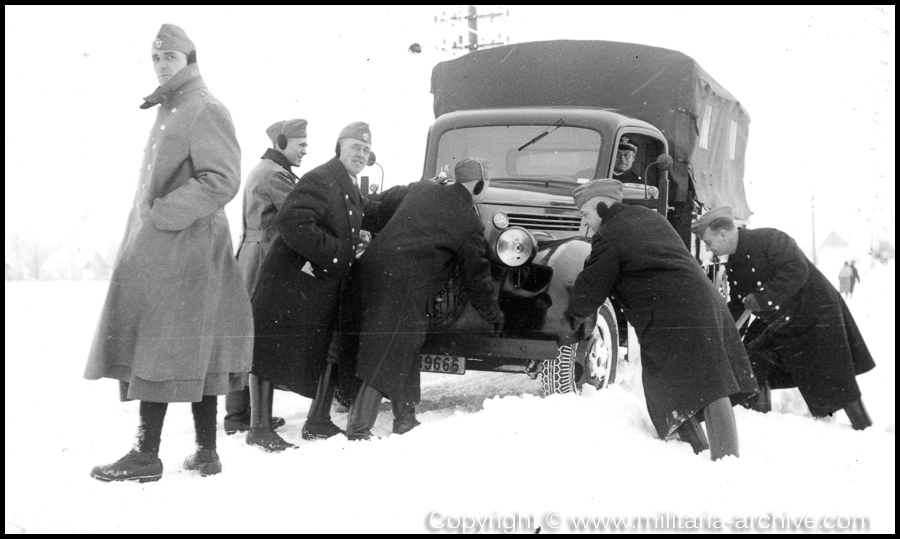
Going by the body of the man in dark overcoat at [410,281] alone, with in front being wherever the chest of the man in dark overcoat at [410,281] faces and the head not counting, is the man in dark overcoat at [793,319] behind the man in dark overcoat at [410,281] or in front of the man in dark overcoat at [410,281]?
in front

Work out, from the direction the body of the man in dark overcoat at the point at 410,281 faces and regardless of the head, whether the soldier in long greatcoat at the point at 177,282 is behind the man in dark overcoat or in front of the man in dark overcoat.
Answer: behind

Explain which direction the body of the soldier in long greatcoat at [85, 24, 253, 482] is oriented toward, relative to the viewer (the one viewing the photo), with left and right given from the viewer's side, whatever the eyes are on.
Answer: facing the viewer and to the left of the viewer

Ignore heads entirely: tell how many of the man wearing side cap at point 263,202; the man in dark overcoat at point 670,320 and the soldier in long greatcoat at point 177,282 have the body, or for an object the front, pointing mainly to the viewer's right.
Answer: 1

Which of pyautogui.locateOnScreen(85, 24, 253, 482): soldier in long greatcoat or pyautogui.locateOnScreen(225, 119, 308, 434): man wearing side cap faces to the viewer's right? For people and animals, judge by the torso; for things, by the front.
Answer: the man wearing side cap

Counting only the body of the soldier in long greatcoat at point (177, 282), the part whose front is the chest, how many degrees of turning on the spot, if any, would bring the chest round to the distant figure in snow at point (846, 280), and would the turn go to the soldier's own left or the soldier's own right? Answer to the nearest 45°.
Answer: approximately 180°

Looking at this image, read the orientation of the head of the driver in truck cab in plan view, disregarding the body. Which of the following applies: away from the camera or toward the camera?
toward the camera

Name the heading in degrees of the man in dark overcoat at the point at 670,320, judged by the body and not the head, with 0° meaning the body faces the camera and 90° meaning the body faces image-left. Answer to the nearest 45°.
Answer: approximately 135°

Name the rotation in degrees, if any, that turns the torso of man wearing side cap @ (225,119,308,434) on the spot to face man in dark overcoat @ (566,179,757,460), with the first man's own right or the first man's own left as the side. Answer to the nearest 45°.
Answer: approximately 45° to the first man's own right

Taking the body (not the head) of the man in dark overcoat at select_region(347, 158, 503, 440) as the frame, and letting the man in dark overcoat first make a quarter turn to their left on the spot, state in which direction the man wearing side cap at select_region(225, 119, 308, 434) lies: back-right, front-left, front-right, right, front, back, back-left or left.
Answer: front

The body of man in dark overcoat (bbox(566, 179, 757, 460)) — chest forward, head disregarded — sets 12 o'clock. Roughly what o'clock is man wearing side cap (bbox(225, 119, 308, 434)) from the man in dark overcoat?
The man wearing side cap is roughly at 11 o'clock from the man in dark overcoat.

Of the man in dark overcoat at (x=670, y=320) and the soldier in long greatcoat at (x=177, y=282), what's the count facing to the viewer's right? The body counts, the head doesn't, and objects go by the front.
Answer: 0

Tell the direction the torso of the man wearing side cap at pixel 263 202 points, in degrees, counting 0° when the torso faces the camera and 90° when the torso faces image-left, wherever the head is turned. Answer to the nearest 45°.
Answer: approximately 270°

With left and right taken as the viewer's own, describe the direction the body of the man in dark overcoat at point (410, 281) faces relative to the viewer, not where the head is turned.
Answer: facing away from the viewer and to the right of the viewer

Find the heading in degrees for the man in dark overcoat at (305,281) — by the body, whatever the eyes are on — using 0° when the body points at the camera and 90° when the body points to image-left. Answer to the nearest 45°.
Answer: approximately 315°
